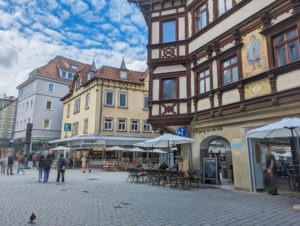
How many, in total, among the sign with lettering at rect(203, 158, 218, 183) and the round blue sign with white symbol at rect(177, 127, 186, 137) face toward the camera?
2

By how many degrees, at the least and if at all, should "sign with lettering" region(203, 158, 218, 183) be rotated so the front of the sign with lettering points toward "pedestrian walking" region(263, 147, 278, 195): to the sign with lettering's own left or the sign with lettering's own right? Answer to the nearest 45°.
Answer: approximately 45° to the sign with lettering's own left

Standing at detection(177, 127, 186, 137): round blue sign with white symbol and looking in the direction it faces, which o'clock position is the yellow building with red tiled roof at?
The yellow building with red tiled roof is roughly at 5 o'clock from the round blue sign with white symbol.

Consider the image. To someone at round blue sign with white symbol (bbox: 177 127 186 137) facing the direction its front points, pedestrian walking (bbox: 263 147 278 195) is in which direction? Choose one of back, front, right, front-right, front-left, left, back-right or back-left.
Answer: front-left

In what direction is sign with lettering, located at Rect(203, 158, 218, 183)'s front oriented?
toward the camera

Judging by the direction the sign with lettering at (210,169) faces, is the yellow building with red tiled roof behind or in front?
behind

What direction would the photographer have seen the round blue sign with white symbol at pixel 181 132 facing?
facing the viewer
